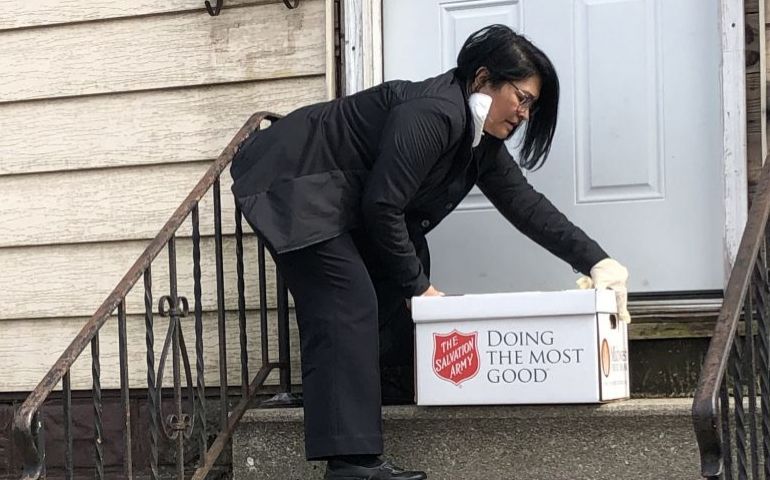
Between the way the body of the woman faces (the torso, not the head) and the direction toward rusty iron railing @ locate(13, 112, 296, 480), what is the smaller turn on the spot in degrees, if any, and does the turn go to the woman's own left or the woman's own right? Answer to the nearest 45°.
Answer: approximately 180°

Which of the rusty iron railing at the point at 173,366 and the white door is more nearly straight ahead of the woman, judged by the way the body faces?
the white door

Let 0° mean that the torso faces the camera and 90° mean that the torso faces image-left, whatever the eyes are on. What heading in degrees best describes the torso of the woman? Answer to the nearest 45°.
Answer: approximately 270°

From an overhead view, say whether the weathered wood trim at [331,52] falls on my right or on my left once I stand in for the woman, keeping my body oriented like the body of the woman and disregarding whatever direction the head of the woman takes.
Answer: on my left

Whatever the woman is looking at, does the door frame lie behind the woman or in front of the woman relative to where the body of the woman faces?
in front

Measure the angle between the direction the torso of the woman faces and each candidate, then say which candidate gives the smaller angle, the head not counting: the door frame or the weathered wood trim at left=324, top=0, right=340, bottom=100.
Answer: the door frame

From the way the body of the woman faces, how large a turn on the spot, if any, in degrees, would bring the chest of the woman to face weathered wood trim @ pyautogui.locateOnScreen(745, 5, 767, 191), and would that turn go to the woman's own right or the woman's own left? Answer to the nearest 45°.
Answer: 0° — they already face it

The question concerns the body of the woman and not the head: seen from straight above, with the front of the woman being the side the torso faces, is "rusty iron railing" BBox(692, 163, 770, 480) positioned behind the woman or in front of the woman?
in front
